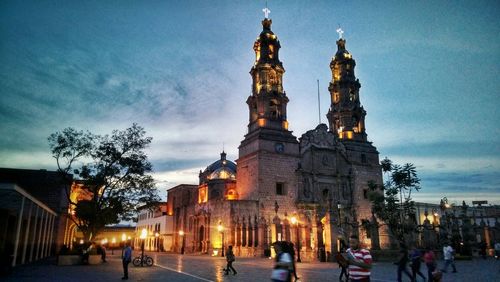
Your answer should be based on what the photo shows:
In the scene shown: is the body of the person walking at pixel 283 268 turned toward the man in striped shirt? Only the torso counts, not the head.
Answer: no
